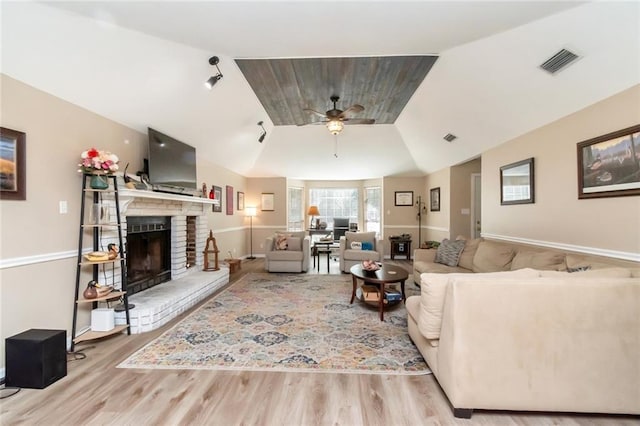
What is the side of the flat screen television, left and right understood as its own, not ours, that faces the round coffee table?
front

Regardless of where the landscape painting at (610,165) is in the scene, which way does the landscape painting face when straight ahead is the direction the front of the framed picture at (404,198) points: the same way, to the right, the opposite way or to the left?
to the right

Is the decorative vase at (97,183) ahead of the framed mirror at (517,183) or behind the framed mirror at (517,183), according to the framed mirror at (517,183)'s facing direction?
ahead

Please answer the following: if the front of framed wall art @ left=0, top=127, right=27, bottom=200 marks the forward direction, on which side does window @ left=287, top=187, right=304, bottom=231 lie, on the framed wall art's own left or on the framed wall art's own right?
on the framed wall art's own left

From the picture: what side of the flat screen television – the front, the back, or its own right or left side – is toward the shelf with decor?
right

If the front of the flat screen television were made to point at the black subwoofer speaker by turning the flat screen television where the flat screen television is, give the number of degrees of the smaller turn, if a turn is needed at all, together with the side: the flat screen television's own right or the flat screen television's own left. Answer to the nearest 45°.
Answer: approximately 90° to the flat screen television's own right

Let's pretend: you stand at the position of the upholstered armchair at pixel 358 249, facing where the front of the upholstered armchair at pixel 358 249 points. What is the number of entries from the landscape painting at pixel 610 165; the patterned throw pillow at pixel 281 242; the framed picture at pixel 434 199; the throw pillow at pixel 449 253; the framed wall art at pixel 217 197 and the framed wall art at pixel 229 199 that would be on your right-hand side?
3

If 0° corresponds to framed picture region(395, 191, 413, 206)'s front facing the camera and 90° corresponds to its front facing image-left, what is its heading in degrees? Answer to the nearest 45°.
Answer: approximately 0°

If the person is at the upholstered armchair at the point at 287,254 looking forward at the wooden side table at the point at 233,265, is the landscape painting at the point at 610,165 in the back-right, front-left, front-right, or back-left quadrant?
back-left

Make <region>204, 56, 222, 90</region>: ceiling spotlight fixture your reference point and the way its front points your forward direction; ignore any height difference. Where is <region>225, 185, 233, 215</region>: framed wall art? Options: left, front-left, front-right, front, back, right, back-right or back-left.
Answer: back-right

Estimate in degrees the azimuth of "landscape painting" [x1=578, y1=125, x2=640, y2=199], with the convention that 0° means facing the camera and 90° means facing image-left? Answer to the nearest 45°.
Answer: approximately 45°
